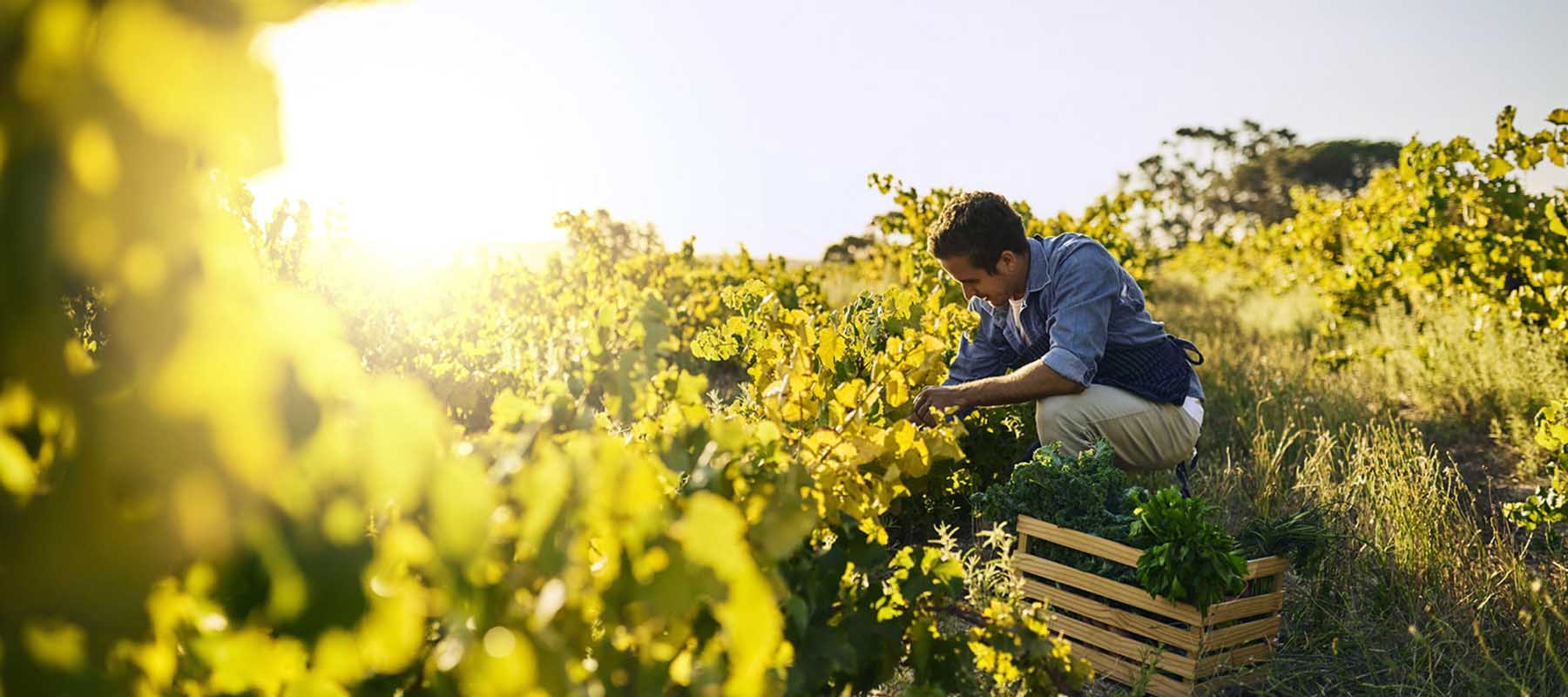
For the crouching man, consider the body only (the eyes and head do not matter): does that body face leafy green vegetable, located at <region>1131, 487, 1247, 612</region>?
no

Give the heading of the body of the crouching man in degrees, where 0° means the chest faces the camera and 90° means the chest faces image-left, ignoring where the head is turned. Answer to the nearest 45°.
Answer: approximately 90°

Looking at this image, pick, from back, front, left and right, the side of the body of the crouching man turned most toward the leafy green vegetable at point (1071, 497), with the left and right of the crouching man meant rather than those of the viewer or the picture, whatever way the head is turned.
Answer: left

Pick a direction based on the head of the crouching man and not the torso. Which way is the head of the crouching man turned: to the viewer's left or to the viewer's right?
to the viewer's left

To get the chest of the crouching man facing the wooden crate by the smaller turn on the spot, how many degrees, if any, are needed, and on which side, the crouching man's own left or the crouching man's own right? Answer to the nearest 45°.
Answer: approximately 90° to the crouching man's own left
